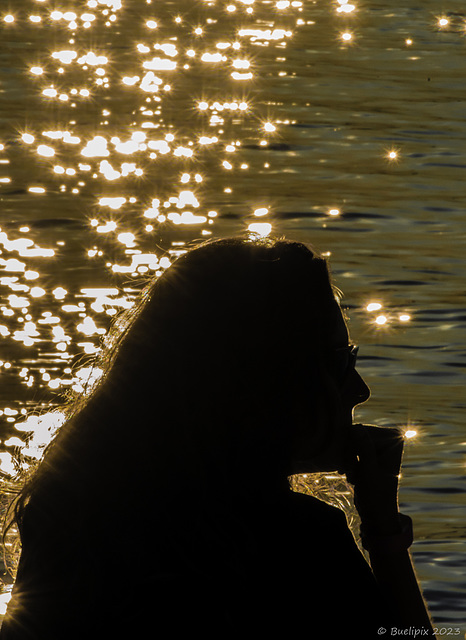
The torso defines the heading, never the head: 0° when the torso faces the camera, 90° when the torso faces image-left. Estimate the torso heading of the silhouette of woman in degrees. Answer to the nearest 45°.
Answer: approximately 270°
